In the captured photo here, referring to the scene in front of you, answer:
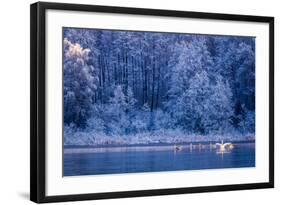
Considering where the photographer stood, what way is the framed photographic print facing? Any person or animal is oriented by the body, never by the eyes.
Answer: facing the viewer and to the right of the viewer
